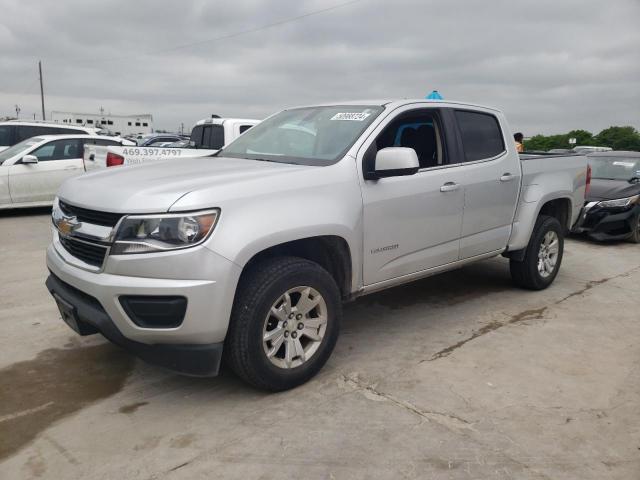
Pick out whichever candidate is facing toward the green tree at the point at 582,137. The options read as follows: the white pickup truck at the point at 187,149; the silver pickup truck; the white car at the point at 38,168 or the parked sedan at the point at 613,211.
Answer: the white pickup truck at the point at 187,149

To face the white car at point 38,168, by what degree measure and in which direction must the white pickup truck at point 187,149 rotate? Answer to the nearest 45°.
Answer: approximately 90° to its left

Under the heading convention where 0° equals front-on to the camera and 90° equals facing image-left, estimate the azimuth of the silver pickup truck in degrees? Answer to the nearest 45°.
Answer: approximately 45°

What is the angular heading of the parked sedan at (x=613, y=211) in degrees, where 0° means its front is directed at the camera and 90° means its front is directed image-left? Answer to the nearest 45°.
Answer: approximately 45°

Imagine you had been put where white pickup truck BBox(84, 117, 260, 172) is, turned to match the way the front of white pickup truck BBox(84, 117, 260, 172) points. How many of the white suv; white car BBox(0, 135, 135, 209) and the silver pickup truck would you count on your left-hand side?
2

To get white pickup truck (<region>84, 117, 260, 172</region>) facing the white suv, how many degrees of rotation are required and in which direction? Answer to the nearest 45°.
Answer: approximately 90° to its left

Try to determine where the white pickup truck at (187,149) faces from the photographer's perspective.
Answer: facing away from the viewer and to the right of the viewer

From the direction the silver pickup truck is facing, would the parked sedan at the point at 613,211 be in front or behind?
behind

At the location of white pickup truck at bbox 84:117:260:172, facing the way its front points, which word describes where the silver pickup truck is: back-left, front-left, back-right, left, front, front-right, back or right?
back-right

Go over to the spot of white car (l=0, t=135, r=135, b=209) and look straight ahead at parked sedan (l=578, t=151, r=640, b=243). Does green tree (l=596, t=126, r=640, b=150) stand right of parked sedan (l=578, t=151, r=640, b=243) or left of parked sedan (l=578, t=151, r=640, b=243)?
left

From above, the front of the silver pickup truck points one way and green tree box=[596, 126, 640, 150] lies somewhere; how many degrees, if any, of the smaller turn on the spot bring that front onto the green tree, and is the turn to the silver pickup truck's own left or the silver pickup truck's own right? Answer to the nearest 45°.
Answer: approximately 180°
